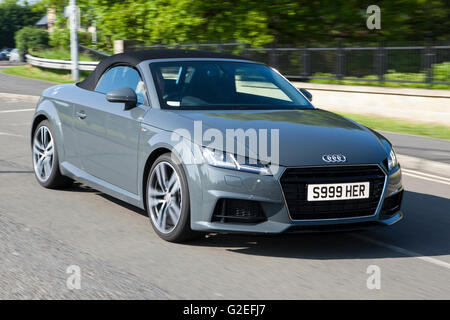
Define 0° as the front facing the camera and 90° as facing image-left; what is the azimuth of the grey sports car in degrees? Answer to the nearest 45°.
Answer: approximately 315°
